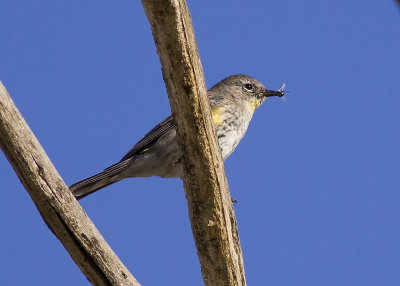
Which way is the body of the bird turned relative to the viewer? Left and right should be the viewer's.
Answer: facing to the right of the viewer

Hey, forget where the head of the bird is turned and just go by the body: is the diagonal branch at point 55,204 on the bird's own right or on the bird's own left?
on the bird's own right
